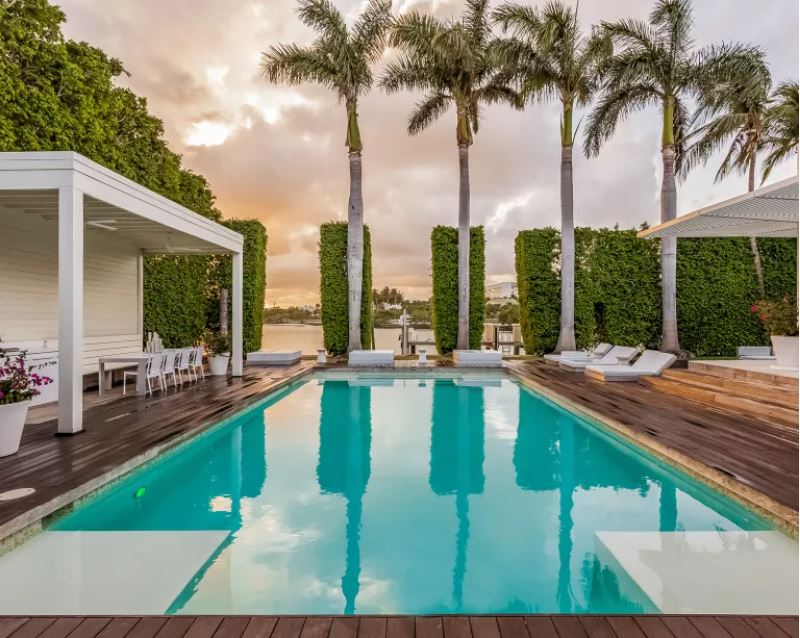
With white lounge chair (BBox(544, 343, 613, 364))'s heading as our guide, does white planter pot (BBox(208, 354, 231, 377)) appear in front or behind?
in front

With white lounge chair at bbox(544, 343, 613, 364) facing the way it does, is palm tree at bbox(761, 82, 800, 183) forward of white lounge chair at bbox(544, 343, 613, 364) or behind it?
behind

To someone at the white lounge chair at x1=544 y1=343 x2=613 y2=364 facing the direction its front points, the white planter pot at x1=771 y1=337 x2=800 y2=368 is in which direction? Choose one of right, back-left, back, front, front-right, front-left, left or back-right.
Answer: back-left

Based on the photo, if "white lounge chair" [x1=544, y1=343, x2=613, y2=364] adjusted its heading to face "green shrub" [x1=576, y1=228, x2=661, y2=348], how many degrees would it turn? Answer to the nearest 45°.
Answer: approximately 135° to its right

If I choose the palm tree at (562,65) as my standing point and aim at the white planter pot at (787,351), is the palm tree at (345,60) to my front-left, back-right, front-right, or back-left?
back-right

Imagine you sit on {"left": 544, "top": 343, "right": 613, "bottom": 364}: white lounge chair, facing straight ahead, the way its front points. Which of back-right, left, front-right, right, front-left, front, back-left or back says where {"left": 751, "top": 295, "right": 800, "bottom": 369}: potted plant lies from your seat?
back-left

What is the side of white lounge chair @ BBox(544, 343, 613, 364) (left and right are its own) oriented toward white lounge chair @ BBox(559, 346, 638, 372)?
left

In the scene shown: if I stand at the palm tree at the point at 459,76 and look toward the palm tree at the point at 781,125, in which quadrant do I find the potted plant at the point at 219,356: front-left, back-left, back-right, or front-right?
back-right

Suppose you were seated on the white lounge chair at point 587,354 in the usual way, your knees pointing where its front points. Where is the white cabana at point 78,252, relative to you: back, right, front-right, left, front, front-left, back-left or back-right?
front-left

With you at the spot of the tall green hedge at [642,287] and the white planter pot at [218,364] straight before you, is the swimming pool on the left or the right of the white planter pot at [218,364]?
left

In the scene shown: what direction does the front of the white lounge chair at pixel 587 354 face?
to the viewer's left
